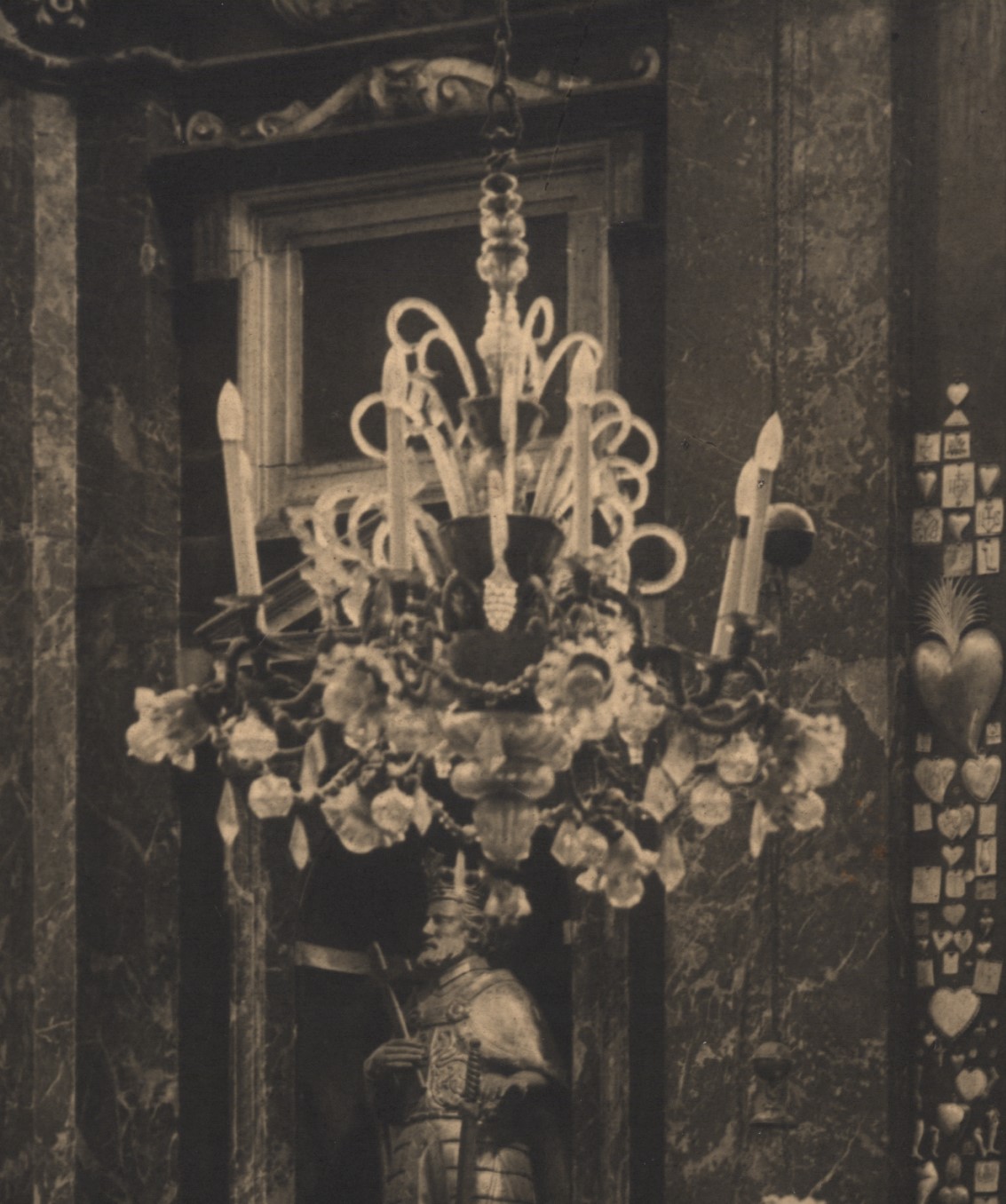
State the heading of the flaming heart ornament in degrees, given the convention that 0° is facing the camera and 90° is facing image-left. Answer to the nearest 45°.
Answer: approximately 0°

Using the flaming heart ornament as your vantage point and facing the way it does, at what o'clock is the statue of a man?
The statue of a man is roughly at 3 o'clock from the flaming heart ornament.

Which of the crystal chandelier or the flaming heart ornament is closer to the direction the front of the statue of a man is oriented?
the crystal chandelier

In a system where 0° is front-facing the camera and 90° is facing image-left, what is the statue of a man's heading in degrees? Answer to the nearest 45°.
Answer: approximately 45°

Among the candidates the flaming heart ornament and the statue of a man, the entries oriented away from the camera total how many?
0

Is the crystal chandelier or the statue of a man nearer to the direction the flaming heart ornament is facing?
the crystal chandelier

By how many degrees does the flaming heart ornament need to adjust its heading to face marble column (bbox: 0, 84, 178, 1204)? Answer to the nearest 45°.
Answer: approximately 90° to its right
